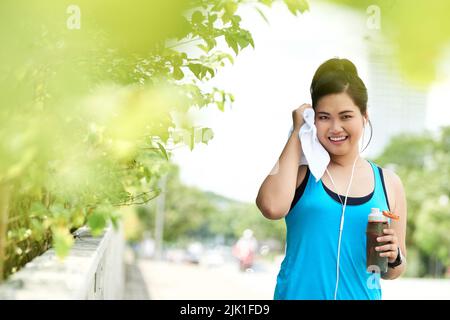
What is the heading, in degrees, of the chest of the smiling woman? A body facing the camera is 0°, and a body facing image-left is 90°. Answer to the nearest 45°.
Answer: approximately 0°
